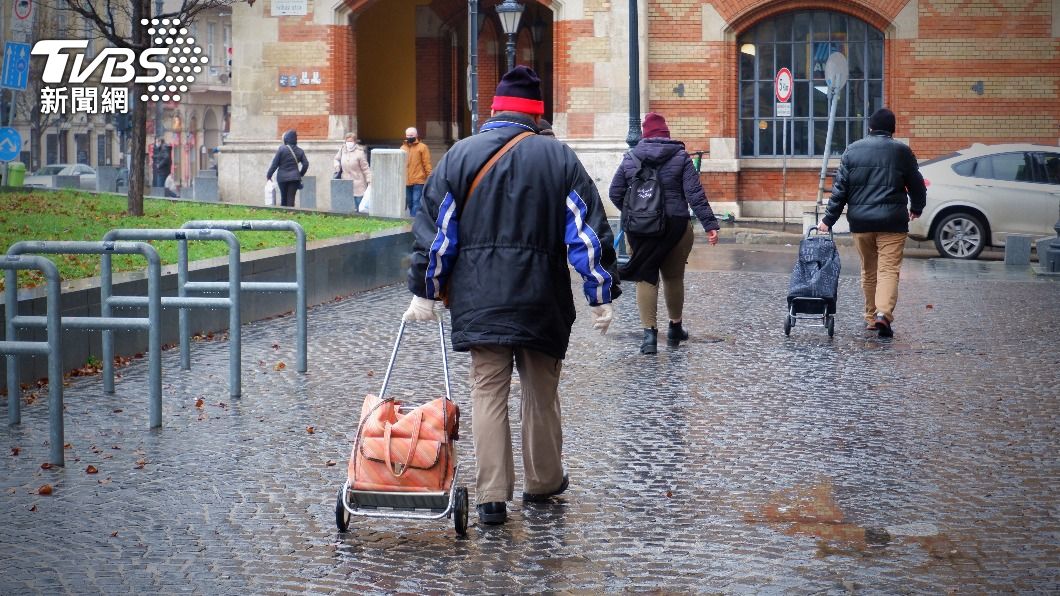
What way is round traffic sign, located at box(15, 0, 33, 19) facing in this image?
toward the camera

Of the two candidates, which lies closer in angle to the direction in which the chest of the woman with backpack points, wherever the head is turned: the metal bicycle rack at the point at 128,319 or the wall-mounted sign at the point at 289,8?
the wall-mounted sign

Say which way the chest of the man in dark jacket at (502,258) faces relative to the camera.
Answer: away from the camera

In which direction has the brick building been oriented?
toward the camera

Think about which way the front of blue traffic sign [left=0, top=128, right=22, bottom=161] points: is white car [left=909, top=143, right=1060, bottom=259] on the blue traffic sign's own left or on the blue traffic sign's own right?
on the blue traffic sign's own left

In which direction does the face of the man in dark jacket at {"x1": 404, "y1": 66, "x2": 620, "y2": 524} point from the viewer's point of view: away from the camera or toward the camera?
away from the camera

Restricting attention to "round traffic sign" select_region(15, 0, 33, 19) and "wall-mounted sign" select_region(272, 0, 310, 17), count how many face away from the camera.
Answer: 0

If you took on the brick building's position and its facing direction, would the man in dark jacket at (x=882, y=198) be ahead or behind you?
ahead

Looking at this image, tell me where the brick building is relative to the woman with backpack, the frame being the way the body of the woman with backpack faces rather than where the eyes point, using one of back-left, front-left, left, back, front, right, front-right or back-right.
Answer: front

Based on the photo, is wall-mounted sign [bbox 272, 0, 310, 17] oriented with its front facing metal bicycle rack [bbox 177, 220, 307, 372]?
yes

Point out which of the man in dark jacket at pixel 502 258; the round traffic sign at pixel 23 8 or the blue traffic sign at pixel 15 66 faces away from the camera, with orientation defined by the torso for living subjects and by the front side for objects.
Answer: the man in dark jacket

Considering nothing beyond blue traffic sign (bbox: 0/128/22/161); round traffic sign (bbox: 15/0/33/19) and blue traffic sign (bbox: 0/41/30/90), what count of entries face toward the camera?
3

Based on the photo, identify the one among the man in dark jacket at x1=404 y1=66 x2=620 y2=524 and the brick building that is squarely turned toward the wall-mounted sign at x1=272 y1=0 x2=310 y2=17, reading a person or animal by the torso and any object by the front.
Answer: the man in dark jacket

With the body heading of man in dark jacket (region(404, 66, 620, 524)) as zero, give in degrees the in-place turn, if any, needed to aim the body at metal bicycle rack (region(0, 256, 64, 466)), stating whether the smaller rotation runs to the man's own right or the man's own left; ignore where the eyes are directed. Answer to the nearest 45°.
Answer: approximately 45° to the man's own left

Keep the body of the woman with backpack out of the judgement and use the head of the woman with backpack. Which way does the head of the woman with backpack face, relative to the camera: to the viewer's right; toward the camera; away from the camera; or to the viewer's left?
away from the camera
